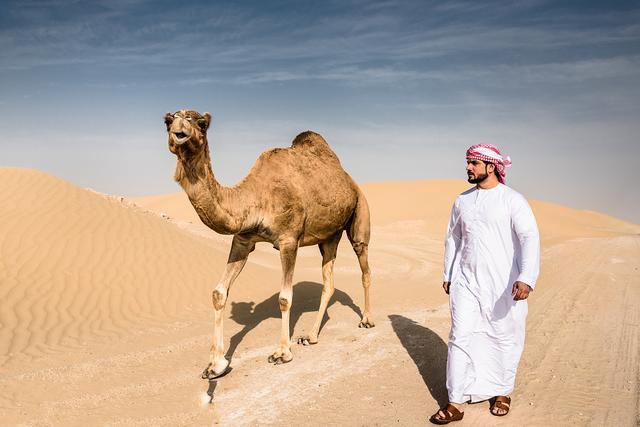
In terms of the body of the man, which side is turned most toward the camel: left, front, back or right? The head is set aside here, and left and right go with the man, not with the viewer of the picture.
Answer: right

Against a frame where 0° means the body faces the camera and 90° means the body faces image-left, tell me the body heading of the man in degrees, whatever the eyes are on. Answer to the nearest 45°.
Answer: approximately 45°

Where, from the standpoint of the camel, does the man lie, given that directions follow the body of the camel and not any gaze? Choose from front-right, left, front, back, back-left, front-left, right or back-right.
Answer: left

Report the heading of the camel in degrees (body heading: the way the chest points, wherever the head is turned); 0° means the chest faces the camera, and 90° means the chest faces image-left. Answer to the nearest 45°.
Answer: approximately 45°
